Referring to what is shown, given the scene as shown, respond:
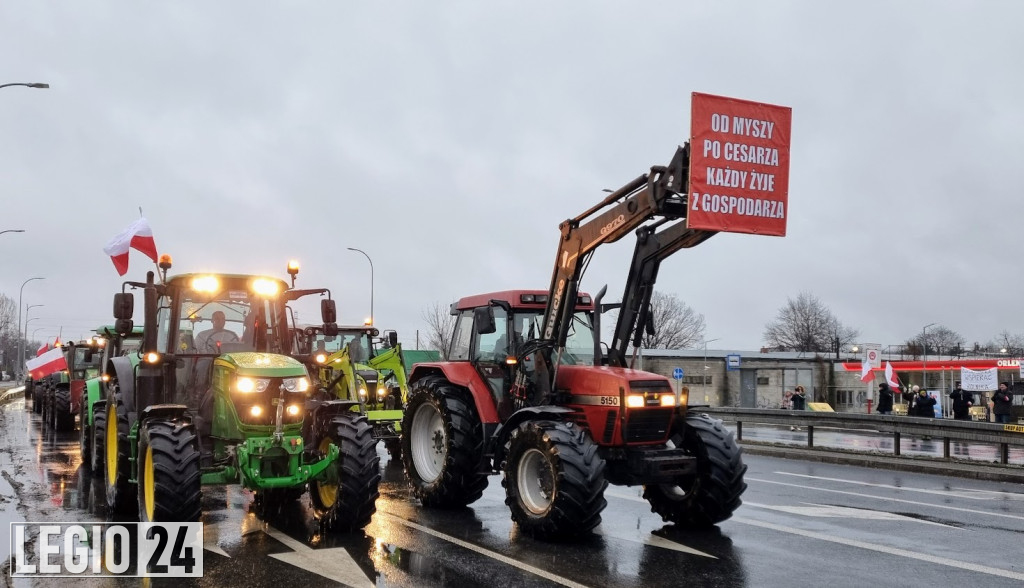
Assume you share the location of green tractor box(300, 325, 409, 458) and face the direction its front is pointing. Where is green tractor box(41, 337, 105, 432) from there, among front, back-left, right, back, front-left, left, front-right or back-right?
back

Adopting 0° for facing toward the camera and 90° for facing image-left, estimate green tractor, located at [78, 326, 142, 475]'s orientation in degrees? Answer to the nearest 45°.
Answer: approximately 0°

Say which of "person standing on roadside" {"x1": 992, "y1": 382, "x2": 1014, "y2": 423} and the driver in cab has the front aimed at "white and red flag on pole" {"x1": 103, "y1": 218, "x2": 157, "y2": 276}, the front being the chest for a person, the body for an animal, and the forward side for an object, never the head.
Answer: the person standing on roadside

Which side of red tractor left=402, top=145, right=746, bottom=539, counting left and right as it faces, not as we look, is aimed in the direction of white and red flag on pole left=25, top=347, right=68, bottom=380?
back

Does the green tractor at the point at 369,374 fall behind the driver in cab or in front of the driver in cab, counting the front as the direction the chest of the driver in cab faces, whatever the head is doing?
behind

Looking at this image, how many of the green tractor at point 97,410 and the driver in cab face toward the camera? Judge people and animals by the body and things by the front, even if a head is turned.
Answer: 2

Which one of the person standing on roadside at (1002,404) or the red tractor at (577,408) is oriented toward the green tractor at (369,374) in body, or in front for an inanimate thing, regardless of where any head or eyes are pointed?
the person standing on roadside

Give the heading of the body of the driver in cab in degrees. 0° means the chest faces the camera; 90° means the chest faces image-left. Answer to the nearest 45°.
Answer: approximately 0°

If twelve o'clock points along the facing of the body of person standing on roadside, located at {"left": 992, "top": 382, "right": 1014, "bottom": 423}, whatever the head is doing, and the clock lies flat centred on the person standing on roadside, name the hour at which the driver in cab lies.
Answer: The driver in cab is roughly at 1 o'clock from the person standing on roadside.
